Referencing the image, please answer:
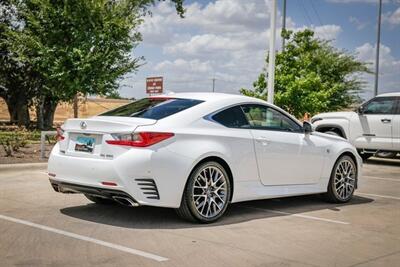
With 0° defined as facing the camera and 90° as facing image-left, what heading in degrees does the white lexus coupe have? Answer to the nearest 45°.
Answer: approximately 225°

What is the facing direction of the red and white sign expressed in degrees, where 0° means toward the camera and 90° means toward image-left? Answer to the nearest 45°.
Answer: approximately 0°

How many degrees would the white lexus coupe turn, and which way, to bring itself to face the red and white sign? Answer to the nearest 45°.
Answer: approximately 45° to its left

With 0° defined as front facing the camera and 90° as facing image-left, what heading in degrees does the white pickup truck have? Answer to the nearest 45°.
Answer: approximately 90°

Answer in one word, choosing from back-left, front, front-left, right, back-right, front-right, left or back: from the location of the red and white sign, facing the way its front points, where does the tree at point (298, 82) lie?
front-left

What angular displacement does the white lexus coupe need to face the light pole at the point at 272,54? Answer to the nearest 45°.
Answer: approximately 45° to its left

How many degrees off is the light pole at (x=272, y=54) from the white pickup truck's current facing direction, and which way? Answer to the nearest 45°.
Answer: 0° — it already faces it

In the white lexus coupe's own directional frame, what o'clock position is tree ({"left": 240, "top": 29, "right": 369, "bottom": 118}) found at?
The tree is roughly at 11 o'clock from the white lexus coupe.

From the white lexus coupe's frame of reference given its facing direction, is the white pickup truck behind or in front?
in front

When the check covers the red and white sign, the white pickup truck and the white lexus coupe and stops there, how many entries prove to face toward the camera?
1
